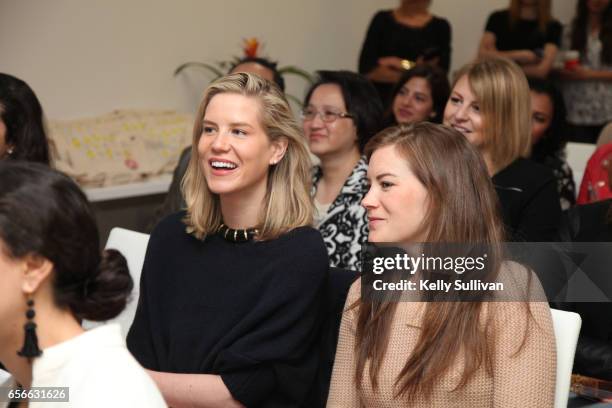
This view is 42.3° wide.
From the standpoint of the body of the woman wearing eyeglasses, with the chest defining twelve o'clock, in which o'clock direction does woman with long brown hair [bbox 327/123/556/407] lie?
The woman with long brown hair is roughly at 10 o'clock from the woman wearing eyeglasses.

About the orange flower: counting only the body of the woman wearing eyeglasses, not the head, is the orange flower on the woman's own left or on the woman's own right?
on the woman's own right

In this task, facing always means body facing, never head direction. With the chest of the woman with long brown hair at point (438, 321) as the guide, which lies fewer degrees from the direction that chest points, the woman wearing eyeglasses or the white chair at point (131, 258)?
the white chair

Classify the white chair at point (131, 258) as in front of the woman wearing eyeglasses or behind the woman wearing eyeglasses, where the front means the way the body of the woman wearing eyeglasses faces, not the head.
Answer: in front

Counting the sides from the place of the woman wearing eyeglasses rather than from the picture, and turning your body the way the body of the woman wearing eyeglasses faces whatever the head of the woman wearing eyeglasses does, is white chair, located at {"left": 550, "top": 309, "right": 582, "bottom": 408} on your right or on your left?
on your left

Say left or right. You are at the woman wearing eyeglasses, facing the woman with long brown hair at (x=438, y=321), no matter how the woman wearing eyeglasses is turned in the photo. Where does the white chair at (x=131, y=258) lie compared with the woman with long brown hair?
right

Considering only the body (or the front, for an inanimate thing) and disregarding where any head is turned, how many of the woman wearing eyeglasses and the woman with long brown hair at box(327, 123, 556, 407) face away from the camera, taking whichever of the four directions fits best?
0

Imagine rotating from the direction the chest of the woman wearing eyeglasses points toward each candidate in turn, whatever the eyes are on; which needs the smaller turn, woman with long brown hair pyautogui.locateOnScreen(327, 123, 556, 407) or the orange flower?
the woman with long brown hair

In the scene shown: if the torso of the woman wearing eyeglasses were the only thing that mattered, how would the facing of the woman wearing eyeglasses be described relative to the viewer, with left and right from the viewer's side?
facing the viewer and to the left of the viewer

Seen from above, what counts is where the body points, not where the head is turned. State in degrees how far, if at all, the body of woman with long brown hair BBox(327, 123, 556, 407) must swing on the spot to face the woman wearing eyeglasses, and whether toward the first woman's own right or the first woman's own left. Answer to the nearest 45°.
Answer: approximately 135° to the first woman's own right

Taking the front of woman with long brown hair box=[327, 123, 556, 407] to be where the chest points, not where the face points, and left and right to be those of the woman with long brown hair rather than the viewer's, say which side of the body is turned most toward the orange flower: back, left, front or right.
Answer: right

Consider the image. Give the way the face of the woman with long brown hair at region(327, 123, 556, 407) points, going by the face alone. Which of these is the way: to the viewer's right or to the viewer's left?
to the viewer's left
